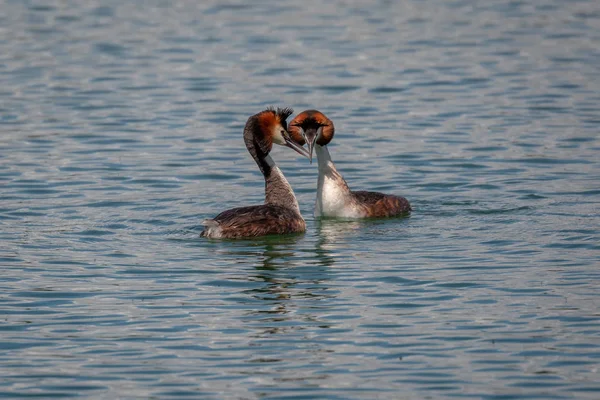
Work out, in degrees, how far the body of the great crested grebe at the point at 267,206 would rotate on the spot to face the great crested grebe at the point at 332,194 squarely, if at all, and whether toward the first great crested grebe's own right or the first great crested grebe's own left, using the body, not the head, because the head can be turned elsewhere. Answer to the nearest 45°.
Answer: approximately 45° to the first great crested grebe's own left

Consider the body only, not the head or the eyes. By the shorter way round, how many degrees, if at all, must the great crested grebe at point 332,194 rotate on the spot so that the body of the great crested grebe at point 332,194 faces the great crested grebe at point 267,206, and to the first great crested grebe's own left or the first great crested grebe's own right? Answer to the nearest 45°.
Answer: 0° — it already faces it

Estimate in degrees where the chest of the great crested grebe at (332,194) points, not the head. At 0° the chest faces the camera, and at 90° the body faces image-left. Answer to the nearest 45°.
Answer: approximately 45°

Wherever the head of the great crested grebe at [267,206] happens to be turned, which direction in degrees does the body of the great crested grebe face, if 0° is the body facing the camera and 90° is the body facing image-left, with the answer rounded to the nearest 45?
approximately 270°

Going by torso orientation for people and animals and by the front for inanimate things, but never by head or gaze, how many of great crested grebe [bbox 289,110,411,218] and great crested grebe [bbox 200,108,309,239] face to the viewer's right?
1

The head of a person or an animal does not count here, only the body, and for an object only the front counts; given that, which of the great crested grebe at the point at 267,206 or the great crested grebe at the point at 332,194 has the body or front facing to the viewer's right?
the great crested grebe at the point at 267,206
